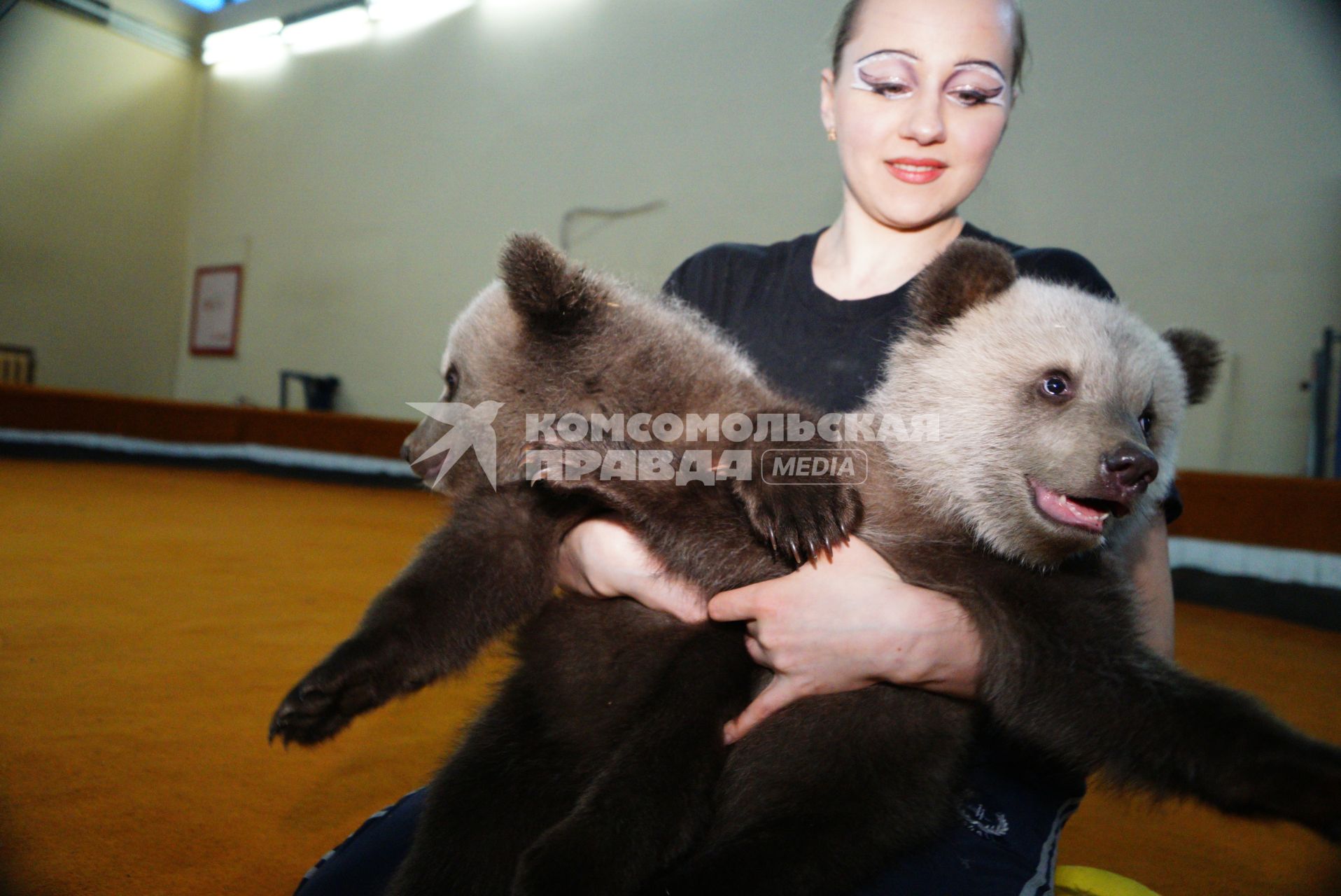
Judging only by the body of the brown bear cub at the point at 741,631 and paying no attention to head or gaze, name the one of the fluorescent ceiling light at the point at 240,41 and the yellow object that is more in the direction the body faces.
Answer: the yellow object

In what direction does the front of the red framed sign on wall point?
toward the camera

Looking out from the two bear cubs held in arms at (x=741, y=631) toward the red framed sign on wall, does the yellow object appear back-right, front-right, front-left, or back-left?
back-right

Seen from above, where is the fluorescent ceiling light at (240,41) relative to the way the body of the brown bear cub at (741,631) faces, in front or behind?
behind

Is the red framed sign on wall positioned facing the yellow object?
yes

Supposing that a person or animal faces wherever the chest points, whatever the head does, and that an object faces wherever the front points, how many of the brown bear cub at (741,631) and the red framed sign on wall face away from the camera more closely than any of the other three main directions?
0

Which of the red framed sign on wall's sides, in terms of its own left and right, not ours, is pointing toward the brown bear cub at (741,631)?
front
